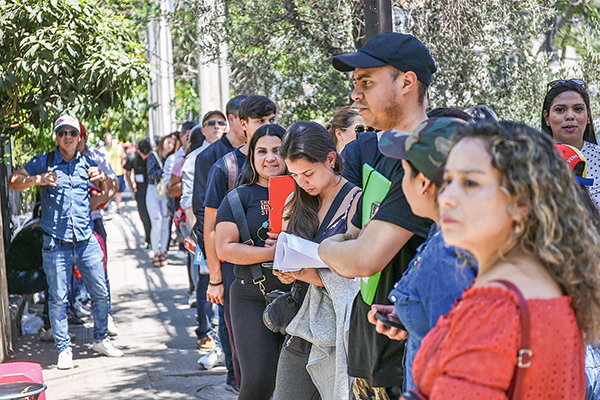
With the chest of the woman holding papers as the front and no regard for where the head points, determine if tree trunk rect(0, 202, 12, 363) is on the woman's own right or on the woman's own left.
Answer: on the woman's own right

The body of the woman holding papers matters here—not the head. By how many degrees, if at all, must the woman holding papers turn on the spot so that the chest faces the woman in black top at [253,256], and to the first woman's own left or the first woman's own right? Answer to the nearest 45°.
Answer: approximately 90° to the first woman's own right

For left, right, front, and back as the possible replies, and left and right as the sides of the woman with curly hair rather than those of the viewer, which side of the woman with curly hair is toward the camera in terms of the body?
left

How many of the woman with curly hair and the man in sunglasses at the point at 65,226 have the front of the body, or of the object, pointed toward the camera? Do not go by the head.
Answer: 1
